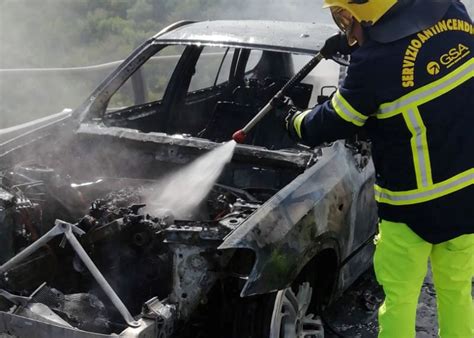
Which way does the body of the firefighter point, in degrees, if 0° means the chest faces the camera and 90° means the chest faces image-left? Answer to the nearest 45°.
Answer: approximately 135°

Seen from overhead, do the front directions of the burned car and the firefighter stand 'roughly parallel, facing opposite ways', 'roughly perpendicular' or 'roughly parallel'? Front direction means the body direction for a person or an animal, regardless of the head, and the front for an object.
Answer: roughly perpendicular

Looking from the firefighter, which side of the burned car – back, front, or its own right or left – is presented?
left

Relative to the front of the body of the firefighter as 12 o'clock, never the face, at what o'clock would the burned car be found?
The burned car is roughly at 11 o'clock from the firefighter.
